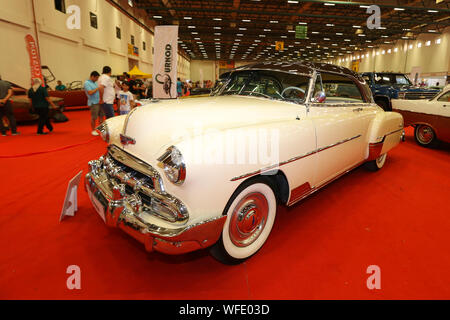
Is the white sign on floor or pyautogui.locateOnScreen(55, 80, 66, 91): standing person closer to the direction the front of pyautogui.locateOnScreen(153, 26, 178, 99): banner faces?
the white sign on floor

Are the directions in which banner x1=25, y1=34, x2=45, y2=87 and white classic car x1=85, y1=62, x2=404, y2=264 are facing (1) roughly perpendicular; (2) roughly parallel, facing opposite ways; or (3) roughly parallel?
roughly perpendicular

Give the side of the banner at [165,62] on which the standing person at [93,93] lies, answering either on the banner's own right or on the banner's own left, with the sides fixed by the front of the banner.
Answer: on the banner's own right

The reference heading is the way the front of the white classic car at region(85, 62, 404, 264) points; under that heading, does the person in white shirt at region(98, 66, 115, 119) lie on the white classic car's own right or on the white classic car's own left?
on the white classic car's own right

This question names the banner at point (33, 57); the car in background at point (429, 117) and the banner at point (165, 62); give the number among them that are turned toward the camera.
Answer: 2

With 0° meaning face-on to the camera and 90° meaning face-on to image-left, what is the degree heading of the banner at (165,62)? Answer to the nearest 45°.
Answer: approximately 0°

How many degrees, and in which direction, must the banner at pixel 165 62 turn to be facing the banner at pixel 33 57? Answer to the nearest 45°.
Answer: approximately 135° to its right

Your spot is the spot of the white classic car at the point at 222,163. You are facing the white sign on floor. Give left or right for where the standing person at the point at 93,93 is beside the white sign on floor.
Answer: right
